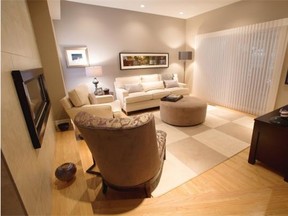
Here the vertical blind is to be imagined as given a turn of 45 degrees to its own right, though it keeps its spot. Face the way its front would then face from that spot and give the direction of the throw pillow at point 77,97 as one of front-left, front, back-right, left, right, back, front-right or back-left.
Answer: front-left

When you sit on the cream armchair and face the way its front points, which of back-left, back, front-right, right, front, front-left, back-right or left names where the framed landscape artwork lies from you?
front-left

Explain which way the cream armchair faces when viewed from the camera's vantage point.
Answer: facing to the right of the viewer

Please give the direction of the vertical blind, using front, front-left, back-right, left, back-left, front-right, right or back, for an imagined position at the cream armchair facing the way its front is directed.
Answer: front

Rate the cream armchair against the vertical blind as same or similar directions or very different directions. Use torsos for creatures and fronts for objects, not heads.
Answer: very different directions

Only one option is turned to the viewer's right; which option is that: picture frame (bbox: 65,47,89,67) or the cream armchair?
the cream armchair

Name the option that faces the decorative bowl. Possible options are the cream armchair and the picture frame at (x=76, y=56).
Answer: the picture frame

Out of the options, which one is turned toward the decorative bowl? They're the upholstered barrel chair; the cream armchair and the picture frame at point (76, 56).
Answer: the picture frame

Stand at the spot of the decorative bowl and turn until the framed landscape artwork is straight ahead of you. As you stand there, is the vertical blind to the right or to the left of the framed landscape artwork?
right

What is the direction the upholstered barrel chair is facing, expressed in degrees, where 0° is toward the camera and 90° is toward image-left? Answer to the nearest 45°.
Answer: approximately 225°

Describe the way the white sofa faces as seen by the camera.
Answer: facing the viewer and to the right of the viewer

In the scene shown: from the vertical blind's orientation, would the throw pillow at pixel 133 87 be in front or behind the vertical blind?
in front

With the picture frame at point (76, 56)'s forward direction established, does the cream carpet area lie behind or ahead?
ahead

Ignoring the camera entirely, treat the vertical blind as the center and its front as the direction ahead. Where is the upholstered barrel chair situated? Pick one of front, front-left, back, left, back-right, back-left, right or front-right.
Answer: front-left

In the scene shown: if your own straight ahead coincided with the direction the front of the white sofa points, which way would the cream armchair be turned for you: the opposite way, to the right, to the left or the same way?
to the left

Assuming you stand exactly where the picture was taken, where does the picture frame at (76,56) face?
facing the viewer
